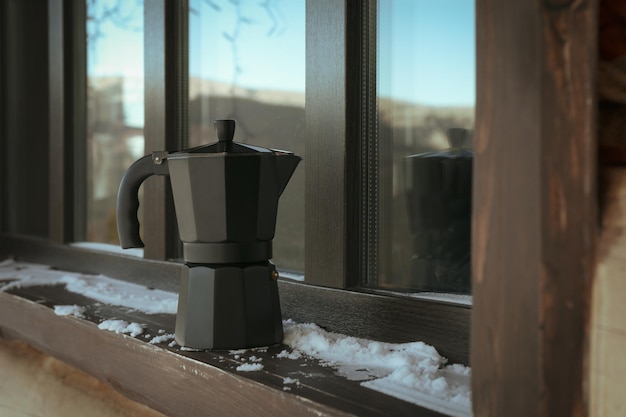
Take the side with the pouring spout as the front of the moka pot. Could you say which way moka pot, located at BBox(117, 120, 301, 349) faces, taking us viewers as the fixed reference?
facing to the right of the viewer
